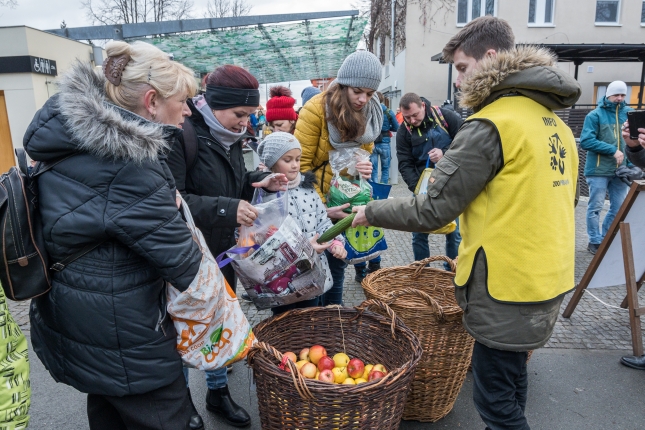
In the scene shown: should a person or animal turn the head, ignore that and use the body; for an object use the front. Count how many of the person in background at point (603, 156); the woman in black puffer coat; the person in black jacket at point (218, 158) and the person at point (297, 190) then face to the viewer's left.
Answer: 0

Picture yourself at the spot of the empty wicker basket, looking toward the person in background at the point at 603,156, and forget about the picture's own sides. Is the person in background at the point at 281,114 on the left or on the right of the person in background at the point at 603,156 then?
left

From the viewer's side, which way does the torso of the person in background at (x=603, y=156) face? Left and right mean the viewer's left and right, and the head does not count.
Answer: facing the viewer and to the right of the viewer

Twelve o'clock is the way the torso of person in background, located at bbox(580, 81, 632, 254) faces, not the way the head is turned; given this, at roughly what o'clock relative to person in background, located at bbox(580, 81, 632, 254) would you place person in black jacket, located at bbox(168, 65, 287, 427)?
person in black jacket, located at bbox(168, 65, 287, 427) is roughly at 2 o'clock from person in background, located at bbox(580, 81, 632, 254).

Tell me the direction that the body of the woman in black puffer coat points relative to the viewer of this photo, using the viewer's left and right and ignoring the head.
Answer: facing away from the viewer and to the right of the viewer

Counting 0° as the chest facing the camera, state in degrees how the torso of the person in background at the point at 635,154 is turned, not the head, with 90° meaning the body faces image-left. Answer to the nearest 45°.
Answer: approximately 90°

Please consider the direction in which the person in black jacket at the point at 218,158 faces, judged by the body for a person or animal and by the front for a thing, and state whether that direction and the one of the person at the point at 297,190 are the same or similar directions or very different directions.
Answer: same or similar directions

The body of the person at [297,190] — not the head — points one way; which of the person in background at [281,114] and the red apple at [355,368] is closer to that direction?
the red apple

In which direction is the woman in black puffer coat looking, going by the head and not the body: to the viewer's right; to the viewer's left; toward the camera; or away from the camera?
to the viewer's right

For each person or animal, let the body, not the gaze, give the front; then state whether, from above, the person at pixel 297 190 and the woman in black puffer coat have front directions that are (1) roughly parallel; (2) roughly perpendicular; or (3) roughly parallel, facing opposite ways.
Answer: roughly perpendicular
